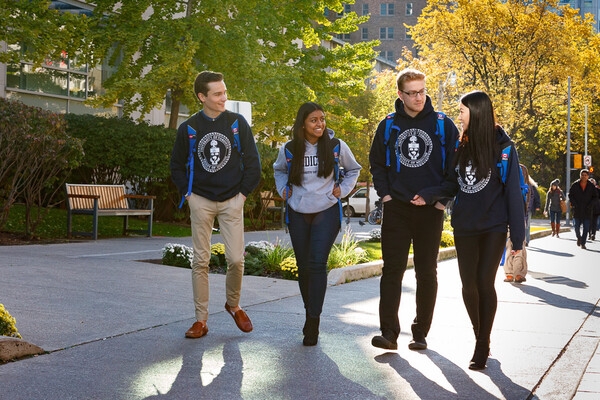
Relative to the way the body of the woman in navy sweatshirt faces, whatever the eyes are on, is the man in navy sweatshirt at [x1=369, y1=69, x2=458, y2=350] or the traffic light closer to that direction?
the man in navy sweatshirt

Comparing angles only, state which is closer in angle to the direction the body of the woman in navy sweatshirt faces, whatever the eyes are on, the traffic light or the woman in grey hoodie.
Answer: the woman in grey hoodie

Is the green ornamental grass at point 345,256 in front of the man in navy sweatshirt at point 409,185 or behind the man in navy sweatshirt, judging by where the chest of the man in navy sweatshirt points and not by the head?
behind

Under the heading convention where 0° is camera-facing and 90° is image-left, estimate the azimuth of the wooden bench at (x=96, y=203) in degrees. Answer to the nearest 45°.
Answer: approximately 315°

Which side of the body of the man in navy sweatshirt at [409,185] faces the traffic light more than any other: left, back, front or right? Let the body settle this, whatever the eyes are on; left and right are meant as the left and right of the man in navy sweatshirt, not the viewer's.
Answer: back

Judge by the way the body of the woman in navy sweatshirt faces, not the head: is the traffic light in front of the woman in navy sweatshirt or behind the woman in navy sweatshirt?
behind

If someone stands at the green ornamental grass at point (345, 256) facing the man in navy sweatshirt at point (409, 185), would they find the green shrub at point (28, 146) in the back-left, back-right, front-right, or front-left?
back-right
